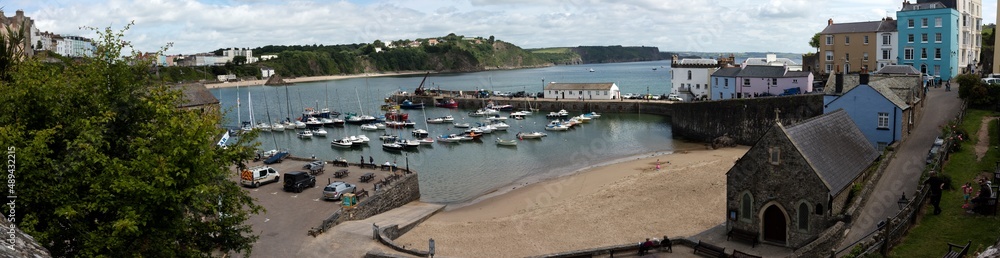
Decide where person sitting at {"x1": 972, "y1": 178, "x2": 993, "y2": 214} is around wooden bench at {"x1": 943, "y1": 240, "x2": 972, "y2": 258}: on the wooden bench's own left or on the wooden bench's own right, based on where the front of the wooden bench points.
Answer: on the wooden bench's own right

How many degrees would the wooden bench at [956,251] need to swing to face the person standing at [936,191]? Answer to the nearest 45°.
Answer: approximately 45° to its right

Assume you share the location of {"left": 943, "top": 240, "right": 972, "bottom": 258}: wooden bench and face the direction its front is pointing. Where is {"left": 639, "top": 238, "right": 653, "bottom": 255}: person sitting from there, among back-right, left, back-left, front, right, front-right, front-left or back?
front-left

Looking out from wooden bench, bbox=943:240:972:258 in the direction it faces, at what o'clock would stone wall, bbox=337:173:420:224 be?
The stone wall is roughly at 11 o'clock from the wooden bench.

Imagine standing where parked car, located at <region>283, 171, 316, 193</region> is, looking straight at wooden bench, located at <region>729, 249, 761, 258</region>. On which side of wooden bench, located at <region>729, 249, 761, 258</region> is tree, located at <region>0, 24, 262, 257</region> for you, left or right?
right

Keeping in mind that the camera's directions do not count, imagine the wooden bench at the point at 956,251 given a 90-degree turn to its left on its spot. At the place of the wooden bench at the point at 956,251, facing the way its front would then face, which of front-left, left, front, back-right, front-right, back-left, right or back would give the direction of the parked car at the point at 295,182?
front-right

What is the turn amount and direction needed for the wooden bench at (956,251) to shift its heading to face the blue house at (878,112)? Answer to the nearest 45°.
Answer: approximately 45° to its right

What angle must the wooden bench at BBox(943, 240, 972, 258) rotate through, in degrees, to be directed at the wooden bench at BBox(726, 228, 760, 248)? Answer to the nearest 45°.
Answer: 0° — it already faces it

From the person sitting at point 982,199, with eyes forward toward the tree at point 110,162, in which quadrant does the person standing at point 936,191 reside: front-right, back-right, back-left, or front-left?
front-right

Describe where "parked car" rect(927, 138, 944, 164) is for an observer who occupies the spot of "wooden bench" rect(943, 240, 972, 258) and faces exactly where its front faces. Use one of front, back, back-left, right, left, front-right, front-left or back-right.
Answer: front-right

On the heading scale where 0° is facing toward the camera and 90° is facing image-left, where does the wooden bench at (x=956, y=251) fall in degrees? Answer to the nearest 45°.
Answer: approximately 135°

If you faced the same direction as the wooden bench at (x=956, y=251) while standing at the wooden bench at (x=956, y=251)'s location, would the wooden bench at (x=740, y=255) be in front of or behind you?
in front

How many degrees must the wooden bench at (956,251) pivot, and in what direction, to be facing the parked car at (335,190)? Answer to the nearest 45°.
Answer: approximately 45° to its left

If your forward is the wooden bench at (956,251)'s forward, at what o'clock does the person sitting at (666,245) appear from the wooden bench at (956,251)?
The person sitting is roughly at 11 o'clock from the wooden bench.

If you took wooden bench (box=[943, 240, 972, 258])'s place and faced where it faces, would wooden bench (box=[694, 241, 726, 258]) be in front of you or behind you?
in front

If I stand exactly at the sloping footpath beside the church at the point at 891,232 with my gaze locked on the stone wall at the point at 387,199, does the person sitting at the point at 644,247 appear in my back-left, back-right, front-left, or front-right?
front-left
